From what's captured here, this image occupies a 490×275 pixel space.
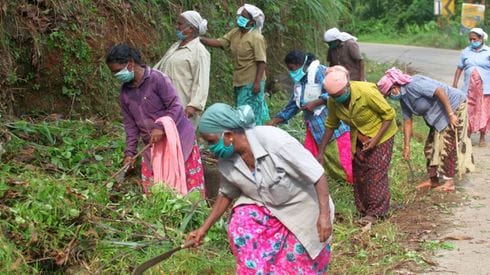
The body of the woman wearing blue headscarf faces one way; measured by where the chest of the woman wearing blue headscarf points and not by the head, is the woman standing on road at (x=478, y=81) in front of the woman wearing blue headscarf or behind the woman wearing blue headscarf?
behind

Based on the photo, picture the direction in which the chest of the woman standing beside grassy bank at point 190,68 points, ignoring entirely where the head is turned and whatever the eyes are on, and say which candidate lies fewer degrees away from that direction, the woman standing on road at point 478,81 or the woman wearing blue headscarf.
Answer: the woman wearing blue headscarf
